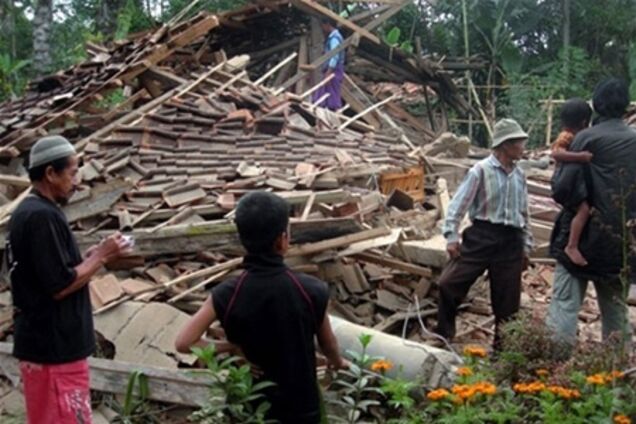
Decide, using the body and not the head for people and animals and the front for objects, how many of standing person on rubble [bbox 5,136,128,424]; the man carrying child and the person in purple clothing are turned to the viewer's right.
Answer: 1

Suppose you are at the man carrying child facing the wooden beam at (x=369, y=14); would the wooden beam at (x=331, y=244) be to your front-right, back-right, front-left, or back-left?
front-left

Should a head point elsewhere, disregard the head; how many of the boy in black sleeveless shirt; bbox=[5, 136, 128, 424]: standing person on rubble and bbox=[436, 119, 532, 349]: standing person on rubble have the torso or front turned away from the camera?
1

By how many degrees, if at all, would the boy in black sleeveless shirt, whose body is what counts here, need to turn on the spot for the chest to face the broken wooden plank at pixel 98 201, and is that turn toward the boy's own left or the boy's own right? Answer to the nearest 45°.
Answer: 0° — they already face it

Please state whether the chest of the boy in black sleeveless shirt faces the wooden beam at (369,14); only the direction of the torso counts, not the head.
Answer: yes

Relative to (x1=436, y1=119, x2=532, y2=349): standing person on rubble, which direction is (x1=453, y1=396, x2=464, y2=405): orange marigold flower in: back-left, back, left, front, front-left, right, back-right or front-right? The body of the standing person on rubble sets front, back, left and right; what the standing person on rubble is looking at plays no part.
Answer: front-right

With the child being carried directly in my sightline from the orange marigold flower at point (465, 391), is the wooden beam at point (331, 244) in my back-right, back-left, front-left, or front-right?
front-left

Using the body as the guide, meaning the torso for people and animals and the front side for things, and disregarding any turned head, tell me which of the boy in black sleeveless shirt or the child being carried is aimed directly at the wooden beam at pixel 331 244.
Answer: the boy in black sleeveless shirt

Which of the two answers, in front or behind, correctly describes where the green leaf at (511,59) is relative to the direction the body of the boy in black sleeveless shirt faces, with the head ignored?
in front

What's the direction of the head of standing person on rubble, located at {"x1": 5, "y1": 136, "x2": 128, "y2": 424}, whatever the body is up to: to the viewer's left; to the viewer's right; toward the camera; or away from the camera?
to the viewer's right

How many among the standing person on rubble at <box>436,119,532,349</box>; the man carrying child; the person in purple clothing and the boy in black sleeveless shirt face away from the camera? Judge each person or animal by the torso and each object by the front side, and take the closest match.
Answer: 2

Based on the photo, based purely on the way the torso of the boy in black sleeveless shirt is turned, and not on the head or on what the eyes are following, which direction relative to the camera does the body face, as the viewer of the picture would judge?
away from the camera

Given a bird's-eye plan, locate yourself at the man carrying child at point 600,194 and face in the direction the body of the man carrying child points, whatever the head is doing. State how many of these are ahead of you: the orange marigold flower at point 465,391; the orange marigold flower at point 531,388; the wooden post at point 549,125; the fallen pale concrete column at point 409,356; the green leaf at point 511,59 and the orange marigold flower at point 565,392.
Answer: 2

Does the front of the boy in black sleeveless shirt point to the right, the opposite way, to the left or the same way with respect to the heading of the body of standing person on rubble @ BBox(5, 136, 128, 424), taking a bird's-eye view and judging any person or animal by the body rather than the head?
to the left

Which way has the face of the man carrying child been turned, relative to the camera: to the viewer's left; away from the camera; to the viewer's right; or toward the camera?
away from the camera
